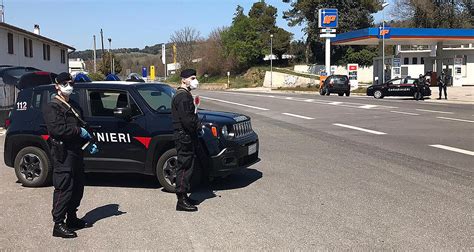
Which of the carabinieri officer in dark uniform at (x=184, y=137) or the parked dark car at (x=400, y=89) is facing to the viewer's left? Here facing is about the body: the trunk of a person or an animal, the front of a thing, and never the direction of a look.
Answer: the parked dark car

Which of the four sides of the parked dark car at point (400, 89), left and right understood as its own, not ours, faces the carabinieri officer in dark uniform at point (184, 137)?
left

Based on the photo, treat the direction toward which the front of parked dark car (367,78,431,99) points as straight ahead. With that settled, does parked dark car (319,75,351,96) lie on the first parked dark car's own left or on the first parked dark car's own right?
on the first parked dark car's own right

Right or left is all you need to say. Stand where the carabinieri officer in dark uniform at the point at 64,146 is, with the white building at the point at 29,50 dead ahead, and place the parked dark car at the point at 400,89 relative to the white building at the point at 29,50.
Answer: right

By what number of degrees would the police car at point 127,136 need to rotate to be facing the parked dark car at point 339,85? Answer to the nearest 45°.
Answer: approximately 90° to its left

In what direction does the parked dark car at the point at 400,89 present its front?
to the viewer's left

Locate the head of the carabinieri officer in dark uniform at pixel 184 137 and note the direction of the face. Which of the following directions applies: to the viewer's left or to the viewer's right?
to the viewer's right

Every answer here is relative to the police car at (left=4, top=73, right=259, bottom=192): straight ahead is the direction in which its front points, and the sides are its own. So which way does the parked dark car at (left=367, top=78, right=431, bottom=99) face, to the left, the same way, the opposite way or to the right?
the opposite way

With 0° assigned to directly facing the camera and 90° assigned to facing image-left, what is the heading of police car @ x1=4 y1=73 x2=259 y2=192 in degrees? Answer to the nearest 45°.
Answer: approximately 315°
